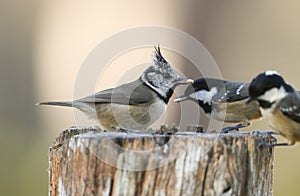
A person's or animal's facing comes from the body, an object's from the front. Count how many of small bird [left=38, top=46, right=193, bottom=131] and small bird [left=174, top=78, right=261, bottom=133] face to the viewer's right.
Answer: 1

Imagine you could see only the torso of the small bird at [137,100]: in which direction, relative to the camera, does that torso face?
to the viewer's right

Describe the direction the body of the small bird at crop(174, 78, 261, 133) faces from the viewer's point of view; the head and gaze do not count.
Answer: to the viewer's left

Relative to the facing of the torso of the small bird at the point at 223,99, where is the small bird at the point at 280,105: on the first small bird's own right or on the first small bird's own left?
on the first small bird's own left

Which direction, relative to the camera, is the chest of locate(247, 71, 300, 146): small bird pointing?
to the viewer's left

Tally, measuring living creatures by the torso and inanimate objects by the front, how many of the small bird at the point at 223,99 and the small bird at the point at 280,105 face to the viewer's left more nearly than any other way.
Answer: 2

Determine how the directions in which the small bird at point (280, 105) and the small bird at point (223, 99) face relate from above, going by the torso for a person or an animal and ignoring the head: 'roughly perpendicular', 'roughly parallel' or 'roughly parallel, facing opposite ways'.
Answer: roughly parallel

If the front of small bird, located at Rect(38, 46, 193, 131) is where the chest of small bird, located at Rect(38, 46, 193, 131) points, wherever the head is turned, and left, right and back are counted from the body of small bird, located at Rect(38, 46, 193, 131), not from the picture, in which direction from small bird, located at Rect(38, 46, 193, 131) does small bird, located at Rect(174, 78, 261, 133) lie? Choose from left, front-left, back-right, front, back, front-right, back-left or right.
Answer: front

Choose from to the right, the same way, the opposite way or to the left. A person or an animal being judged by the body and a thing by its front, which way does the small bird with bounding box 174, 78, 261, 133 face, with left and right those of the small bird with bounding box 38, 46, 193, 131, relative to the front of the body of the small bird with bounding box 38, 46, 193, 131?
the opposite way
